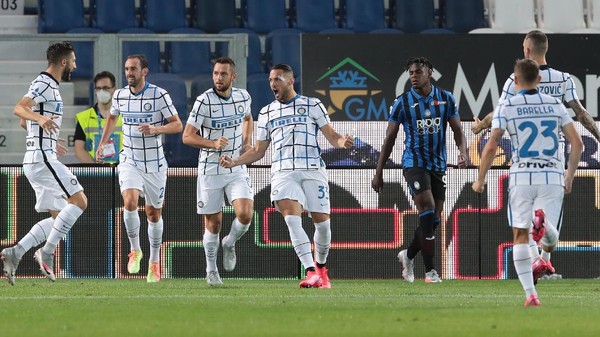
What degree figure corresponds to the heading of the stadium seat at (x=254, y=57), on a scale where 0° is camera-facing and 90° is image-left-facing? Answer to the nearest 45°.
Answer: approximately 0°

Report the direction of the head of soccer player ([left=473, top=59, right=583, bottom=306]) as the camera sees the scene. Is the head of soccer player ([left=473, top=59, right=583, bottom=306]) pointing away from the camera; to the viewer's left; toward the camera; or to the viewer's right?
away from the camera

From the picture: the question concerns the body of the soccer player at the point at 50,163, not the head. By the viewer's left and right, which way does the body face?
facing to the right of the viewer

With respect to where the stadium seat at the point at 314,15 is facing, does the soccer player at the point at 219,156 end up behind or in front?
in front

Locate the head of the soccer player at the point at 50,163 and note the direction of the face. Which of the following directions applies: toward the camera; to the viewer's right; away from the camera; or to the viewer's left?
to the viewer's right

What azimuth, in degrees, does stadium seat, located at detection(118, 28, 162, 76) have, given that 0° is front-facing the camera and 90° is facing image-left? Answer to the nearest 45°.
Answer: approximately 0°

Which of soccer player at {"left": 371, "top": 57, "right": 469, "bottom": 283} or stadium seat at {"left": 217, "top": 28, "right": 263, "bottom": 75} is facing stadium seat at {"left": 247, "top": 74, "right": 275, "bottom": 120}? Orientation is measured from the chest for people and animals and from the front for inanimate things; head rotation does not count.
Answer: stadium seat at {"left": 217, "top": 28, "right": 263, "bottom": 75}

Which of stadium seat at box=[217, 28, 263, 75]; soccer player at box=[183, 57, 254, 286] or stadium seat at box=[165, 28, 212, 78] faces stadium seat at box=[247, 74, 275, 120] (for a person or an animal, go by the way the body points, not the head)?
stadium seat at box=[217, 28, 263, 75]

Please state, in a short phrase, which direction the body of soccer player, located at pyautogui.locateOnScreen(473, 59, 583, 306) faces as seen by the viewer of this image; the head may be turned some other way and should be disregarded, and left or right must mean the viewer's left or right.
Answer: facing away from the viewer

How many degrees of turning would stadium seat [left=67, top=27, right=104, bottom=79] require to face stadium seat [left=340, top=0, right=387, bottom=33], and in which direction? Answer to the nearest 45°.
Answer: approximately 90° to its left

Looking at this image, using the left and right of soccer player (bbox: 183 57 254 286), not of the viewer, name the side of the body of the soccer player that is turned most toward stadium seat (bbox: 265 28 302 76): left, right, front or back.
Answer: back
